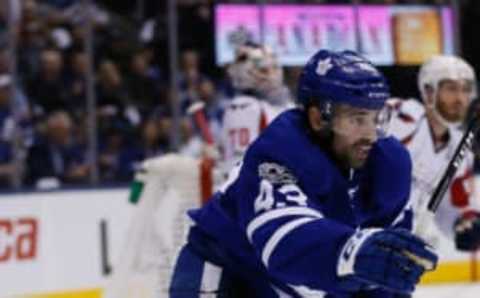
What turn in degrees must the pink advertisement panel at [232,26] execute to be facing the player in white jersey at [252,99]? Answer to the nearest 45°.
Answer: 0° — it already faces them

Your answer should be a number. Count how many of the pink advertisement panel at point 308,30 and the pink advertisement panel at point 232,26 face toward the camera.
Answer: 2

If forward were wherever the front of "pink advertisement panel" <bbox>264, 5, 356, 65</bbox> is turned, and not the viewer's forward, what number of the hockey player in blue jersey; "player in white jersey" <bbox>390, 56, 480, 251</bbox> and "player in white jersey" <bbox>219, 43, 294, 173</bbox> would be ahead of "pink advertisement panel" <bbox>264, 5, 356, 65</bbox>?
3

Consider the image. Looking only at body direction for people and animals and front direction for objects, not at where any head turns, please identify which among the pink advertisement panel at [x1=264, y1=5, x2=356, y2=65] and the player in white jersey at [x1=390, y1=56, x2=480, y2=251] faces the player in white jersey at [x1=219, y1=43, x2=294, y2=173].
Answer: the pink advertisement panel

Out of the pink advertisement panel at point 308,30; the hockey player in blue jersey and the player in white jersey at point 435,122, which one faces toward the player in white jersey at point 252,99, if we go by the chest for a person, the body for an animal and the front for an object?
the pink advertisement panel

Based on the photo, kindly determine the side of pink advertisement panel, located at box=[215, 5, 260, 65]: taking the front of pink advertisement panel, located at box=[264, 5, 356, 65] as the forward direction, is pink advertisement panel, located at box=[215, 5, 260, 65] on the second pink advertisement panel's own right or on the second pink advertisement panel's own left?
on the second pink advertisement panel's own right

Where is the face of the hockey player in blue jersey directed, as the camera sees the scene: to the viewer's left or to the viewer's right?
to the viewer's right
